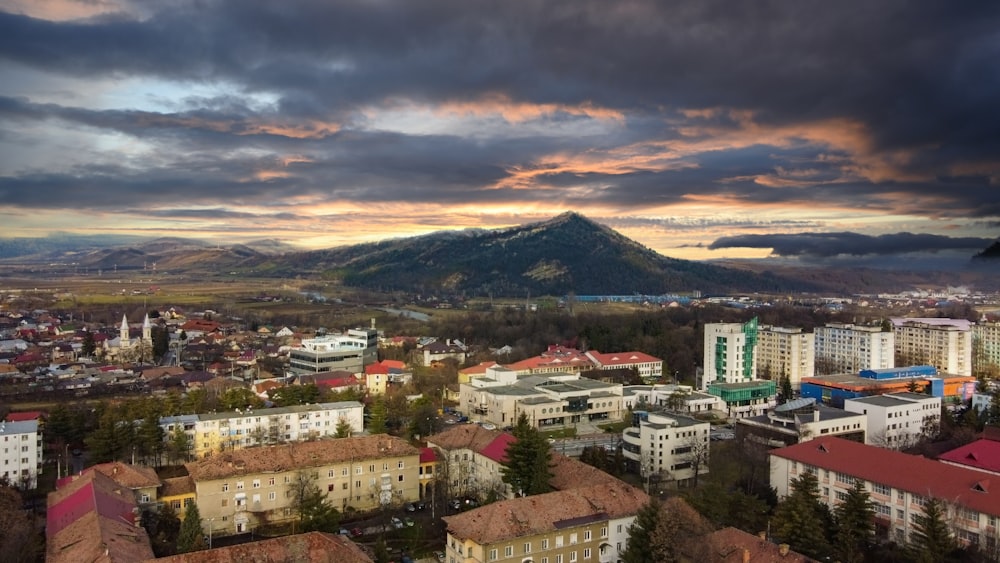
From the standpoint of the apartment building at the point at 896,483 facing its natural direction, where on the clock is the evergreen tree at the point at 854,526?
The evergreen tree is roughly at 11 o'clock from the apartment building.

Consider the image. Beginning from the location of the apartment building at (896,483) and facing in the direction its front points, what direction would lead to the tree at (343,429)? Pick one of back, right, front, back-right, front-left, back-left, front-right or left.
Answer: front-right

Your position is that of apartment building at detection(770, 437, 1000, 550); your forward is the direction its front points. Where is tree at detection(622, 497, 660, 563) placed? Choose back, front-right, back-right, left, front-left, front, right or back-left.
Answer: front

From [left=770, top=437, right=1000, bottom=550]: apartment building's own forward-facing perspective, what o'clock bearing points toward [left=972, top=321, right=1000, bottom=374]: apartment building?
[left=972, top=321, right=1000, bottom=374]: apartment building is roughly at 5 o'clock from [left=770, top=437, right=1000, bottom=550]: apartment building.

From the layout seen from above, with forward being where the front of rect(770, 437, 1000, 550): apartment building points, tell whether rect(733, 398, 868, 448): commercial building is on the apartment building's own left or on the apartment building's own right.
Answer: on the apartment building's own right

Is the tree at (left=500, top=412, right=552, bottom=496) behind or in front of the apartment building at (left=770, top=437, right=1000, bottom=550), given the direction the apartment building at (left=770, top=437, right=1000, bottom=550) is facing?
in front

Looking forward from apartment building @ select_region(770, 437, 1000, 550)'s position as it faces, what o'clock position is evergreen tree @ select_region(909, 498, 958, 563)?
The evergreen tree is roughly at 10 o'clock from the apartment building.

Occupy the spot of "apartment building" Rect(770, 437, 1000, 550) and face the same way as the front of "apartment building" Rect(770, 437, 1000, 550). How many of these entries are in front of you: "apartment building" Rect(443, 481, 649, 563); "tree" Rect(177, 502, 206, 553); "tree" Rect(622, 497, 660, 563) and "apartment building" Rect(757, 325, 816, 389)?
3

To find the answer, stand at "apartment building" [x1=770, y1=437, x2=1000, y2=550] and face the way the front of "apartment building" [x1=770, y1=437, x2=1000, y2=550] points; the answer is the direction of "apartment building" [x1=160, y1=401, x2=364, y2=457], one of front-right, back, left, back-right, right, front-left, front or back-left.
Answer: front-right

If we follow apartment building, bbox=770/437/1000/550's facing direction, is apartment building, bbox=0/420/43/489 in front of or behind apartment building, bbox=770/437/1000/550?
in front

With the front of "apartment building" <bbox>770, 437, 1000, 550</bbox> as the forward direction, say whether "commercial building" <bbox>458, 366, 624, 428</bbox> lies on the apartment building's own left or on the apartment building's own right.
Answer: on the apartment building's own right
